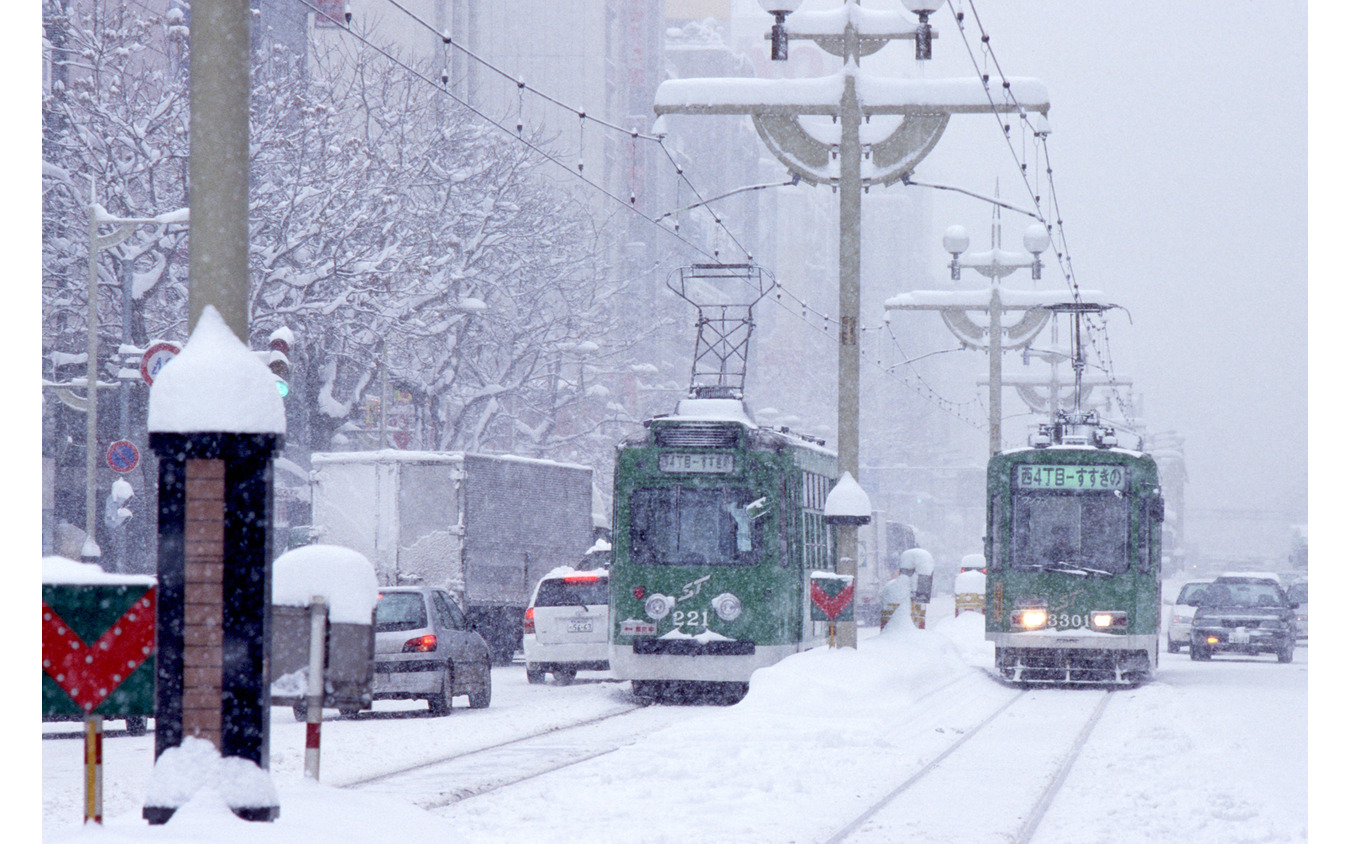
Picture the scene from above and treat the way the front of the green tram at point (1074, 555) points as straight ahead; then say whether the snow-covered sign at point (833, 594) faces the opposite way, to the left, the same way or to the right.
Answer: the same way

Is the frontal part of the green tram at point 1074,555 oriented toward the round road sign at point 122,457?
no

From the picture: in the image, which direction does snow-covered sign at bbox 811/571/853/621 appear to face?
toward the camera

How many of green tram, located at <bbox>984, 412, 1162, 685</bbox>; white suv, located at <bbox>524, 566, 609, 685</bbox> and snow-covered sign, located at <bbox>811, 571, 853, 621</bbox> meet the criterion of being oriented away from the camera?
1

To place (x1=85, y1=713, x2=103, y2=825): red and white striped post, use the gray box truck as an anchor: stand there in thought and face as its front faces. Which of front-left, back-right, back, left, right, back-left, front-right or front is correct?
back-right

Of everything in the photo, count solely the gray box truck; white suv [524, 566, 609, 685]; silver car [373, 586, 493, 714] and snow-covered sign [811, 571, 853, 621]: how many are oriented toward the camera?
1

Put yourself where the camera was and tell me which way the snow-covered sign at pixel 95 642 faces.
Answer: facing the viewer

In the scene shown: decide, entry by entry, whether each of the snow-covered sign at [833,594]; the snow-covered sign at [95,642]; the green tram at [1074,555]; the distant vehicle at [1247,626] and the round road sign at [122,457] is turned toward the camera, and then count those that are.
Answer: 5

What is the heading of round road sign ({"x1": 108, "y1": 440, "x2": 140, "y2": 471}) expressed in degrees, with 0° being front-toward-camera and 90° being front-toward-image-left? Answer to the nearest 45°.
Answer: approximately 0°

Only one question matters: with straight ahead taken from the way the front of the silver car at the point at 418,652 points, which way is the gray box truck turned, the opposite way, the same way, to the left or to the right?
the same way

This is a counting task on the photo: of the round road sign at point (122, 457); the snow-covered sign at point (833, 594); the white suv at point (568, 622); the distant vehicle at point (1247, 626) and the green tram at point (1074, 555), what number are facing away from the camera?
1

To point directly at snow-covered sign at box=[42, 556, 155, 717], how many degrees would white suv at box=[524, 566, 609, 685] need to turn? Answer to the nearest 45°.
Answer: approximately 180°

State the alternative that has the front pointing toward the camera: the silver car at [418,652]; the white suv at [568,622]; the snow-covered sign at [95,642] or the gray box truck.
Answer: the snow-covered sign

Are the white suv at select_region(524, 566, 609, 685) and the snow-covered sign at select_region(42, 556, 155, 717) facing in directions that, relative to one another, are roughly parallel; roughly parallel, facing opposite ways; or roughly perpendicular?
roughly parallel, facing opposite ways

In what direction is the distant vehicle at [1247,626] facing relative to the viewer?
toward the camera

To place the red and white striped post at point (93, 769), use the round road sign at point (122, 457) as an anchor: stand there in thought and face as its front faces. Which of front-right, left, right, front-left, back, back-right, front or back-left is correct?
front
